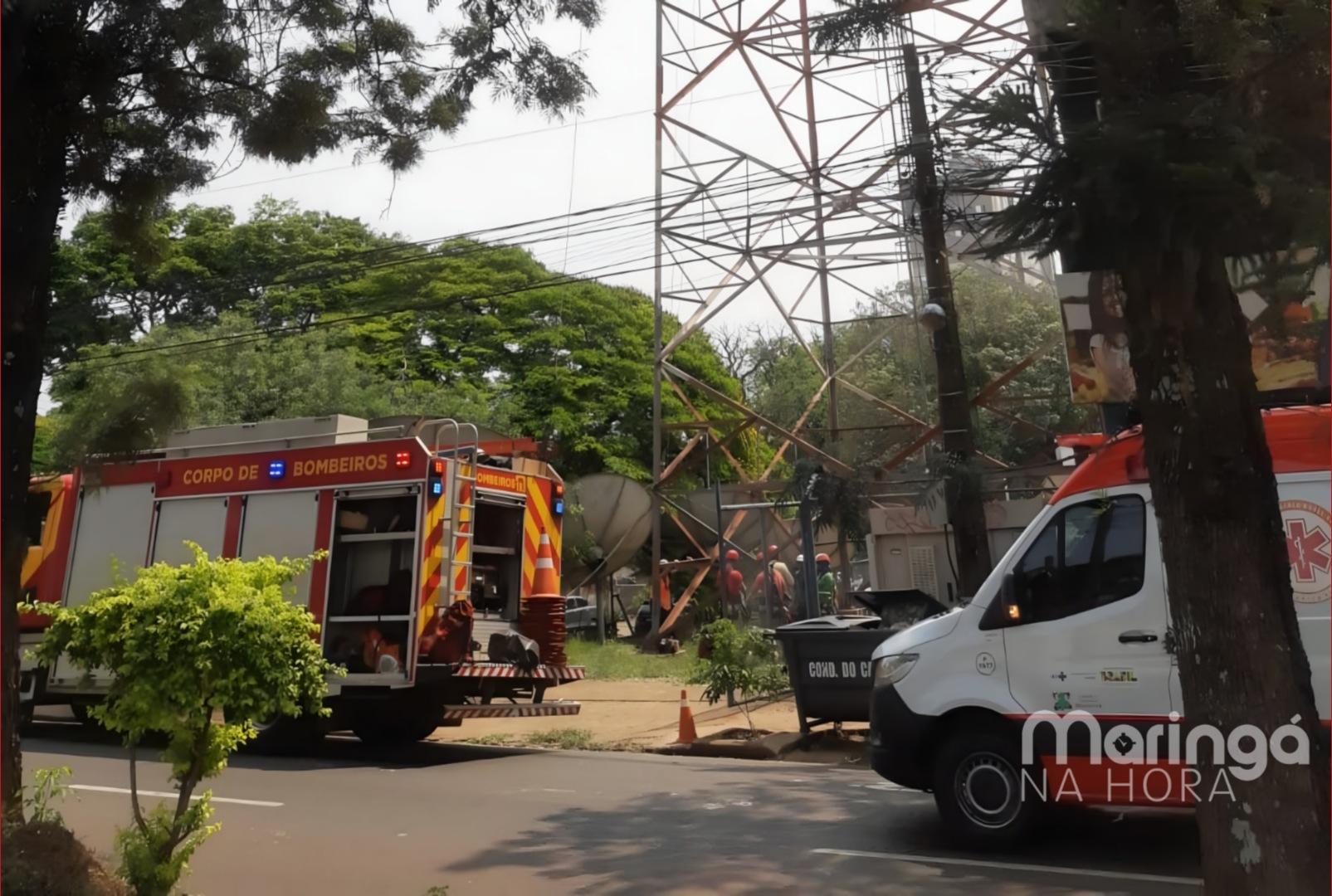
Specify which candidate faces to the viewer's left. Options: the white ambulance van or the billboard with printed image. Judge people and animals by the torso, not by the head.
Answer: the white ambulance van

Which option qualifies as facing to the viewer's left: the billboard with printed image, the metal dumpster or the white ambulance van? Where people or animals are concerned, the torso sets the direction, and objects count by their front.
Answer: the white ambulance van

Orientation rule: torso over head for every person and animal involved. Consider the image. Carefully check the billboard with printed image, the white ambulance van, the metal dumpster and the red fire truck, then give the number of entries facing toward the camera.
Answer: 2

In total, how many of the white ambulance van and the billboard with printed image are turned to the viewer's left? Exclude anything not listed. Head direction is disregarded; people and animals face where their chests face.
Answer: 1

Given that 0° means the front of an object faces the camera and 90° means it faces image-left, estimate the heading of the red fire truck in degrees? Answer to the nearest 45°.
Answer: approximately 135°

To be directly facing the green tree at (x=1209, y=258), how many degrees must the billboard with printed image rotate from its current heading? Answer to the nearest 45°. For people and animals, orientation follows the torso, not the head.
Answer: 0° — it already faces it

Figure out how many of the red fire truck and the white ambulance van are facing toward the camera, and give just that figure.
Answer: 0

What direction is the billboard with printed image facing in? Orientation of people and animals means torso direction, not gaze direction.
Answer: toward the camera

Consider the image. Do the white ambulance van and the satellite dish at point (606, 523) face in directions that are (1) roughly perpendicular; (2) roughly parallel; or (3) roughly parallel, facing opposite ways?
roughly perpendicular

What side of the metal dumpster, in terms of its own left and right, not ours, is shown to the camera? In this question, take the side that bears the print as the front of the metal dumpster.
front

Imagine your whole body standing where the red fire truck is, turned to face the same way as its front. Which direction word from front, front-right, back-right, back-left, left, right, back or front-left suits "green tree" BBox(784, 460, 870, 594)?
back-right

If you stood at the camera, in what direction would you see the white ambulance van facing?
facing to the left of the viewer

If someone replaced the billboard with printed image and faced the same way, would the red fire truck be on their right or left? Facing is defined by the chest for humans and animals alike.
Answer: on their right

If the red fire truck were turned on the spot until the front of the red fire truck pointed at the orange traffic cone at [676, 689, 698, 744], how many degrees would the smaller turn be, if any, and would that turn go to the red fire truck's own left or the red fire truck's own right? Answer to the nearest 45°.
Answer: approximately 135° to the red fire truck's own right

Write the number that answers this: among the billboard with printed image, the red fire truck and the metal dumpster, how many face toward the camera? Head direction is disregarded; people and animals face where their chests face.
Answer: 2

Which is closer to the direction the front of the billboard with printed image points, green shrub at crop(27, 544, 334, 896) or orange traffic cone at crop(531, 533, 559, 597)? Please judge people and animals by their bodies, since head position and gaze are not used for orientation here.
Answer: the green shrub
